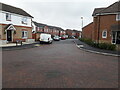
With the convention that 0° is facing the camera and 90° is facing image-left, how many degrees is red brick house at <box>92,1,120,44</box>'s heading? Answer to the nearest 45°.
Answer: approximately 0°
